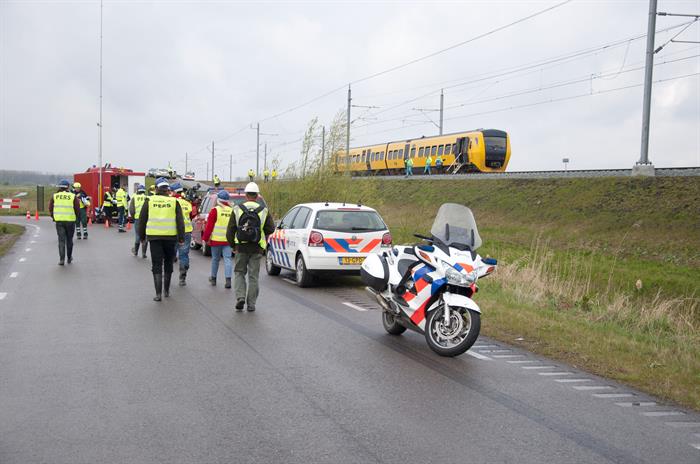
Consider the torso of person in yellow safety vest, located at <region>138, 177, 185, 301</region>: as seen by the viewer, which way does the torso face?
away from the camera

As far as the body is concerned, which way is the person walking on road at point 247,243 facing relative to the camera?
away from the camera

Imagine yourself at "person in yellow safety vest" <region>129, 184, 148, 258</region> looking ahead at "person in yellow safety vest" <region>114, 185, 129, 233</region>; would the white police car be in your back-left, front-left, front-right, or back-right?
back-right

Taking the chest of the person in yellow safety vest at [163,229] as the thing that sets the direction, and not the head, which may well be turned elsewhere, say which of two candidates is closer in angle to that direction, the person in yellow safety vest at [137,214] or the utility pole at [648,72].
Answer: the person in yellow safety vest

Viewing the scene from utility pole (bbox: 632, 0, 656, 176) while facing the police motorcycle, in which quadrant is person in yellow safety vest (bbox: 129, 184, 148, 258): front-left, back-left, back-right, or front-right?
front-right

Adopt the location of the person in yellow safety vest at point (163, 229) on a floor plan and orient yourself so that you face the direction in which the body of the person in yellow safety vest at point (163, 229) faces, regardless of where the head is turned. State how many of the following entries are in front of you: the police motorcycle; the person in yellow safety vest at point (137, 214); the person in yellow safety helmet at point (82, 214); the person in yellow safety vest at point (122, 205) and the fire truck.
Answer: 4
